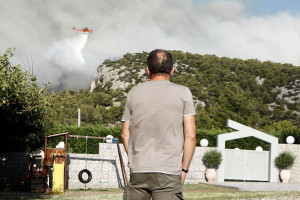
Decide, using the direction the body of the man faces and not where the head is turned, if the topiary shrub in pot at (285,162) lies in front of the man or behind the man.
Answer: in front

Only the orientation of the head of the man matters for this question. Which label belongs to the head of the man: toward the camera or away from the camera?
away from the camera

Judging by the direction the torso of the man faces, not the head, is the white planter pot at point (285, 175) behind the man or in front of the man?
in front

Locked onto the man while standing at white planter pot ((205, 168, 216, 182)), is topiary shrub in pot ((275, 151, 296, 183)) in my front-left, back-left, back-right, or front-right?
back-left

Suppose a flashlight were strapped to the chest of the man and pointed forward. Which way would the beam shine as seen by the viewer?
away from the camera

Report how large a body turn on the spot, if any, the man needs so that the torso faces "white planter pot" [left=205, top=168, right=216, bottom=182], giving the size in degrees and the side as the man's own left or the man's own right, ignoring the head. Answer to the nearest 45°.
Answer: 0° — they already face it
